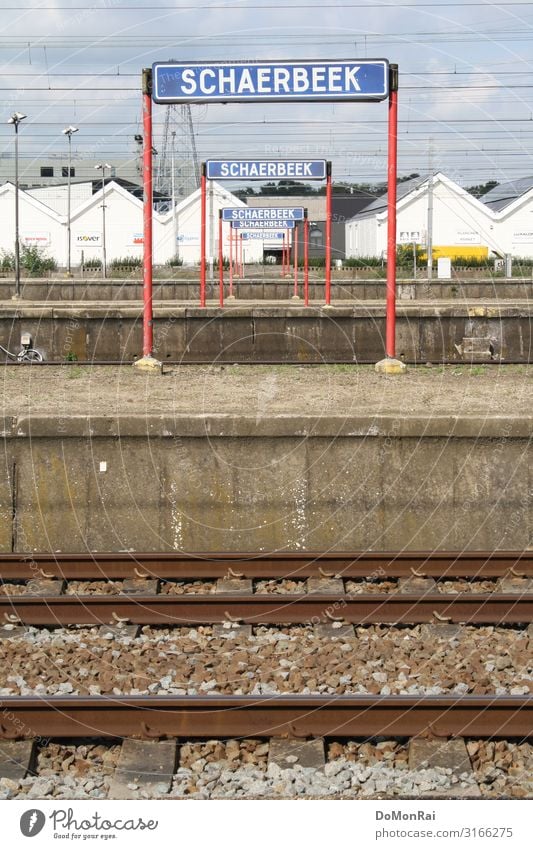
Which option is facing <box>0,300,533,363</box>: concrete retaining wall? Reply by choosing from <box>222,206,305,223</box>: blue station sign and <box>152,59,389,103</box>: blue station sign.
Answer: <box>222,206,305,223</box>: blue station sign

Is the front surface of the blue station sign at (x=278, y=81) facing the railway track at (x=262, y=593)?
yes

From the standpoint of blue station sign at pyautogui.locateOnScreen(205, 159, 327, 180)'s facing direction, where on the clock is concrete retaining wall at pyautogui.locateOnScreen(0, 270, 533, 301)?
The concrete retaining wall is roughly at 6 o'clock from the blue station sign.

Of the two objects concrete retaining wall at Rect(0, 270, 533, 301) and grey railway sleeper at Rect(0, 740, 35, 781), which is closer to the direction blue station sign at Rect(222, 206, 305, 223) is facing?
the grey railway sleeper

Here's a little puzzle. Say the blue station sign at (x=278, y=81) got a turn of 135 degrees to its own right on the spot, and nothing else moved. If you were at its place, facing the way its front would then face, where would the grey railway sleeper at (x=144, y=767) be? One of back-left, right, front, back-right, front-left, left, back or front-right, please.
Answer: back-left

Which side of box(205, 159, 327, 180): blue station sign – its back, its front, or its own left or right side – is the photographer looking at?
front

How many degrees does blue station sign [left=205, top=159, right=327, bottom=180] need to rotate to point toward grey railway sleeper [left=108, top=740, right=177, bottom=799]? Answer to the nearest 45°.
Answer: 0° — it already faces it

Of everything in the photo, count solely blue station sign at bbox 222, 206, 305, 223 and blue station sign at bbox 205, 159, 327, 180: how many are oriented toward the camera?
2

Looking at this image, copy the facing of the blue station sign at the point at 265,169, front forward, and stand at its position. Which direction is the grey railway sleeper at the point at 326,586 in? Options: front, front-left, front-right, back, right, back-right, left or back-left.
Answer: front

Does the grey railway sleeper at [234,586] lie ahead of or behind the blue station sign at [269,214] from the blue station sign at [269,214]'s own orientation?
ahead

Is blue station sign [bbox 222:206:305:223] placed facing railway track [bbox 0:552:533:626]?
yes

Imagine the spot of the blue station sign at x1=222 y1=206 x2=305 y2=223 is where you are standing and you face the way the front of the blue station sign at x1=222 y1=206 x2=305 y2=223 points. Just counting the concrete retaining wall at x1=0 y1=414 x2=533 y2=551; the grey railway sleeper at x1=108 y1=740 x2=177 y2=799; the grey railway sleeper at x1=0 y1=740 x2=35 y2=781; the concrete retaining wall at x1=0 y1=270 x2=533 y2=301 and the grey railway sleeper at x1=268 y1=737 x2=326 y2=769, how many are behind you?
1

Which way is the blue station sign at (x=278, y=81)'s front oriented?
toward the camera

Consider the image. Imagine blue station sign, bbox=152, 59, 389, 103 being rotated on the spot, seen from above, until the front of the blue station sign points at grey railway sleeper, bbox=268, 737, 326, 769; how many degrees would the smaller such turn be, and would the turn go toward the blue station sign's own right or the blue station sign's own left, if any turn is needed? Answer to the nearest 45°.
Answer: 0° — it already faces it

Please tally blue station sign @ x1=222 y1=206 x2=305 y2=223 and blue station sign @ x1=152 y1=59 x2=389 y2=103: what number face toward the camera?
2

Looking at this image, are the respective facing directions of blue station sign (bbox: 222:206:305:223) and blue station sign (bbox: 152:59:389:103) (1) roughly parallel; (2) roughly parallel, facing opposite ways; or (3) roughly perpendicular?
roughly parallel

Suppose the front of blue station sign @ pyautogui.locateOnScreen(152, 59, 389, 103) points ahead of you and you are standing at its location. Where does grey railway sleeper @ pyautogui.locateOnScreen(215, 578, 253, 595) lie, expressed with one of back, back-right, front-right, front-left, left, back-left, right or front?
front

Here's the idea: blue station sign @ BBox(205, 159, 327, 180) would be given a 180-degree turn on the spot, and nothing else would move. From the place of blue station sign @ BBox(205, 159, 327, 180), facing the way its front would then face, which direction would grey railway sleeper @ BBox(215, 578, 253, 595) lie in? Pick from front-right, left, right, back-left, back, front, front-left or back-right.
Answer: back

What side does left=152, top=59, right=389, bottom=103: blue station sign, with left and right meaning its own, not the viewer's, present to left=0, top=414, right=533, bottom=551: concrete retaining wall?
front

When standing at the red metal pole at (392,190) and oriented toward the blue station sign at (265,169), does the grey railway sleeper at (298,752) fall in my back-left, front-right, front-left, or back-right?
back-left

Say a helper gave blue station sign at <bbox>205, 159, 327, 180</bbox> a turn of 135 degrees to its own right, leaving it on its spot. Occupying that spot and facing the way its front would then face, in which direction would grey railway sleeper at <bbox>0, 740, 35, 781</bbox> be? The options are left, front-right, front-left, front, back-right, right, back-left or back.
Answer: back-left
